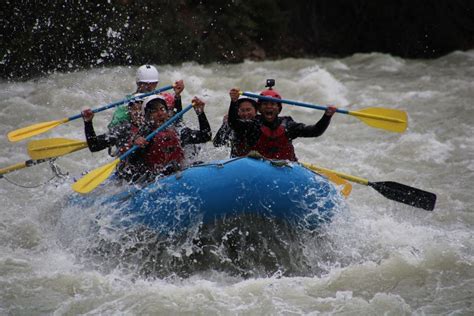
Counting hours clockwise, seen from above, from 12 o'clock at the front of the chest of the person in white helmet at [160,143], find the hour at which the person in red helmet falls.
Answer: The person in red helmet is roughly at 9 o'clock from the person in white helmet.

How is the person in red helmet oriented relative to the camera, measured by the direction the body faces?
toward the camera

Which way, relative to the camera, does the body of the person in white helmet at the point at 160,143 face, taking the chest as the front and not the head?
toward the camera

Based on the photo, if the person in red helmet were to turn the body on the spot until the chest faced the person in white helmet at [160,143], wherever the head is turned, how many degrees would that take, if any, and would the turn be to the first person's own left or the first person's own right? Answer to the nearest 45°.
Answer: approximately 90° to the first person's own right

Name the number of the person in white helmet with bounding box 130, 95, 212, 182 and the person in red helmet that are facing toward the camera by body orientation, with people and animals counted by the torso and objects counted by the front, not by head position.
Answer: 2
